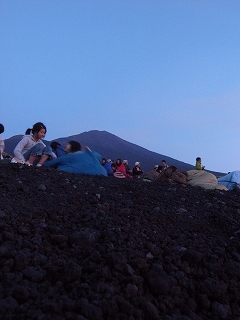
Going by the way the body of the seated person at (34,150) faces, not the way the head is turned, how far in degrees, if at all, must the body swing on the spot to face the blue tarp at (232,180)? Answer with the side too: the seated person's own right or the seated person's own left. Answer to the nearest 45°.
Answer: approximately 45° to the seated person's own left

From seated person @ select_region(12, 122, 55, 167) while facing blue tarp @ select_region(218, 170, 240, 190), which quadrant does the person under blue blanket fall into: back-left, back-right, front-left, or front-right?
front-right

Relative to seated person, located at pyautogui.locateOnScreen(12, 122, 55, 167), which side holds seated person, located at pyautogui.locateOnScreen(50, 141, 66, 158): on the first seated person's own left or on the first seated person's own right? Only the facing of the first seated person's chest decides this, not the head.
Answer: on the first seated person's own left

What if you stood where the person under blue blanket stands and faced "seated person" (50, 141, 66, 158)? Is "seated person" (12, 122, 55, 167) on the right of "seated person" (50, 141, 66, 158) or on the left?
left

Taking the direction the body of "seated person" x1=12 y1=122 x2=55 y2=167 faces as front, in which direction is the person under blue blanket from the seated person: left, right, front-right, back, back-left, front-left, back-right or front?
front

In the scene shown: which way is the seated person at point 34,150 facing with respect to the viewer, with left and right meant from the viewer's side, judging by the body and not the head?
facing the viewer and to the right of the viewer

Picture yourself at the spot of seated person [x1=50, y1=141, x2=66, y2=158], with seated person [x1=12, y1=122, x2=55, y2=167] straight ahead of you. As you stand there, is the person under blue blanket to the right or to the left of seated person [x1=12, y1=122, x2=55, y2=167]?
left
